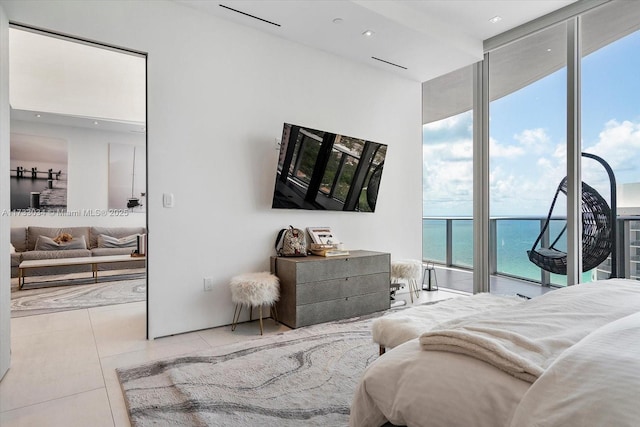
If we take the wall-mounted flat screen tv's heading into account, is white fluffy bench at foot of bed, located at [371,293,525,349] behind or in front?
in front

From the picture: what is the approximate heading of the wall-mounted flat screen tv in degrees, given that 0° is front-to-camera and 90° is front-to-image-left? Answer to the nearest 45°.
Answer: approximately 315°

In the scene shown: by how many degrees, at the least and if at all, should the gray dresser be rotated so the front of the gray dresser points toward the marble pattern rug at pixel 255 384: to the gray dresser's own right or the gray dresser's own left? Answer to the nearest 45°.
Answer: approximately 45° to the gray dresser's own right

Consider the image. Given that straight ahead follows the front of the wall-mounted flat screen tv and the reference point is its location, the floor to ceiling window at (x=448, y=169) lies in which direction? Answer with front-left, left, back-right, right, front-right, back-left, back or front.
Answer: left

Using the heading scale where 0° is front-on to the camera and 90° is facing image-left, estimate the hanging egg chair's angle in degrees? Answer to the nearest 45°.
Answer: approximately 90°
